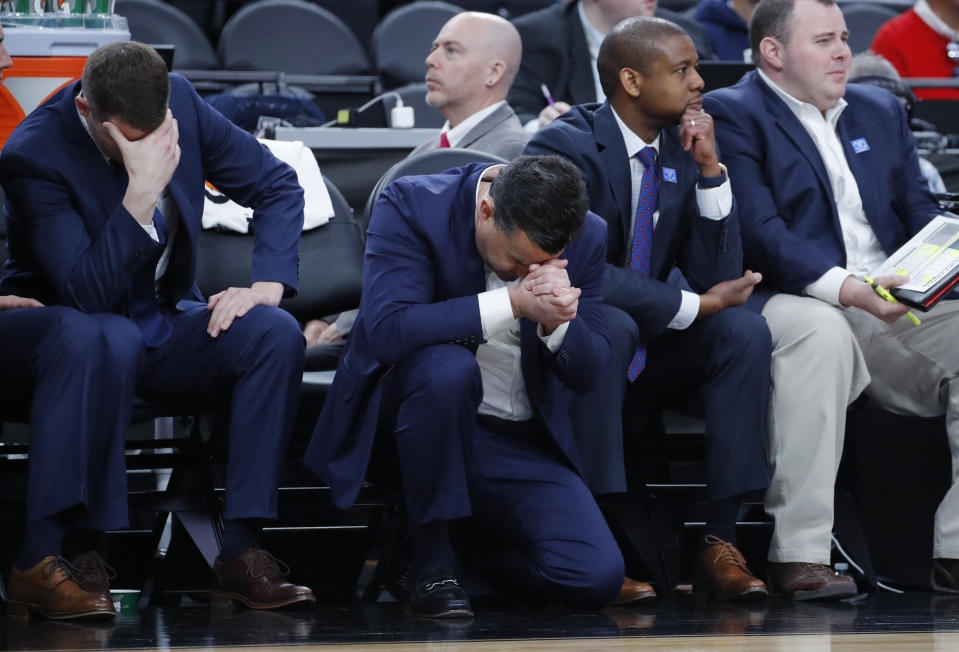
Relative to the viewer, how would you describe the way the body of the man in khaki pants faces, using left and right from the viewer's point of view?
facing the viewer and to the right of the viewer

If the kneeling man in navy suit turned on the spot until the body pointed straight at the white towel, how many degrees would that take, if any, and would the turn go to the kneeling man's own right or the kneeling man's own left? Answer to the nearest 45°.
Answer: approximately 180°

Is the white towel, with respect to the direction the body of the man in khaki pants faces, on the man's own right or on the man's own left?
on the man's own right

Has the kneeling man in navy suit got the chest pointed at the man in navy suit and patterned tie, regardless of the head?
no

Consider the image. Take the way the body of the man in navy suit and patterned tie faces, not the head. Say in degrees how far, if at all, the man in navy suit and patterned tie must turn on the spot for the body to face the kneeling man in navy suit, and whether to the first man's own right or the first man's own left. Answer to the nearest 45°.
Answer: approximately 90° to the first man's own right

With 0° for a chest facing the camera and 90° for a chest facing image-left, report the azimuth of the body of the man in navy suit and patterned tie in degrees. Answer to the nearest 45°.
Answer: approximately 315°

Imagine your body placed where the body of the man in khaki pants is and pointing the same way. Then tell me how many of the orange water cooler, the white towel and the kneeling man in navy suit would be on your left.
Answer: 0

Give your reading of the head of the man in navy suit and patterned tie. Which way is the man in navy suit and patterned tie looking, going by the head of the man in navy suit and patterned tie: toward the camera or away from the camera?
toward the camera

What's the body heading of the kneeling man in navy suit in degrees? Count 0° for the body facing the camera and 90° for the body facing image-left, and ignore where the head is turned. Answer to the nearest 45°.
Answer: approximately 315°

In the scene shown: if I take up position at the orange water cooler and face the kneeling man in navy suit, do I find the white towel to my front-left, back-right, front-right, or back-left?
front-left

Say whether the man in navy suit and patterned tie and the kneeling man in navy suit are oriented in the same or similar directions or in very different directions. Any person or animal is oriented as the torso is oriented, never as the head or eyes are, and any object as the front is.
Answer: same or similar directions

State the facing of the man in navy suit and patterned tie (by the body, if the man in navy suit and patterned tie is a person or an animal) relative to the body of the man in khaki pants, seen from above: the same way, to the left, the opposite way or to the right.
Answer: the same way

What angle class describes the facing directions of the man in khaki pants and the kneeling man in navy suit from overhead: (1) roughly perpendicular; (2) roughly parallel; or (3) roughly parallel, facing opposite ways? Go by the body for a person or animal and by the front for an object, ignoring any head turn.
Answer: roughly parallel

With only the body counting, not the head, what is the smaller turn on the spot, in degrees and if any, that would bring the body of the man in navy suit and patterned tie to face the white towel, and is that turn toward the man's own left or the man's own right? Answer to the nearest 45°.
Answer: approximately 135° to the man's own right

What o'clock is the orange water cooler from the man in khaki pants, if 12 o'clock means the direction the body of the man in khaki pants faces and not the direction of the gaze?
The orange water cooler is roughly at 4 o'clock from the man in khaki pants.

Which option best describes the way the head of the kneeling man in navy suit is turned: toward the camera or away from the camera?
toward the camera
